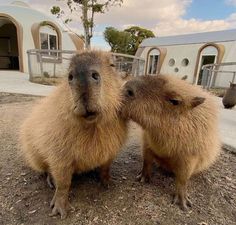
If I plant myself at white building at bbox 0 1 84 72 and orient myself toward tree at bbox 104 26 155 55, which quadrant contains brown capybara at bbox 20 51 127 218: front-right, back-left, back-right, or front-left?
back-right

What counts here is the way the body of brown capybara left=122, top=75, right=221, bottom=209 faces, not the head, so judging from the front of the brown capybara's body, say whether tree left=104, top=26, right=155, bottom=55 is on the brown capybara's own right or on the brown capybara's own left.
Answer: on the brown capybara's own right

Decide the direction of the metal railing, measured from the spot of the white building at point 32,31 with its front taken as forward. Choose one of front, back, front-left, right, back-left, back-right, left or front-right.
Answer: front-left

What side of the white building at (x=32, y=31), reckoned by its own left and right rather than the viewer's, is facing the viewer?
front

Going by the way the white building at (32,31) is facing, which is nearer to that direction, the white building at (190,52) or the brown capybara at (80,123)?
the brown capybara

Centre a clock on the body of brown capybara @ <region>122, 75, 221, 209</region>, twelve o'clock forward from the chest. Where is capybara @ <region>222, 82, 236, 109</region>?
The capybara is roughly at 5 o'clock from the brown capybara.

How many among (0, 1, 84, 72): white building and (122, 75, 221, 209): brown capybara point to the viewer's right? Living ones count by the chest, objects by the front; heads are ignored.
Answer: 0

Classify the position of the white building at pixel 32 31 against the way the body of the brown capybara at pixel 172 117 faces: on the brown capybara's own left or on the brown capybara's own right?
on the brown capybara's own right

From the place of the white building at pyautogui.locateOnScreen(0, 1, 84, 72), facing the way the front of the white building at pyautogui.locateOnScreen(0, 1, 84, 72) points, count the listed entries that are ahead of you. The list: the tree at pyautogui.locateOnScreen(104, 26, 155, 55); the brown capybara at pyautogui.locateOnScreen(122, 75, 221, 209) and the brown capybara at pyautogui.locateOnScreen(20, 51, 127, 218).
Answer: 2

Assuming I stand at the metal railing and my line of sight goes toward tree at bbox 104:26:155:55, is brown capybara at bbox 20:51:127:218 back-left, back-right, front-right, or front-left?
back-left

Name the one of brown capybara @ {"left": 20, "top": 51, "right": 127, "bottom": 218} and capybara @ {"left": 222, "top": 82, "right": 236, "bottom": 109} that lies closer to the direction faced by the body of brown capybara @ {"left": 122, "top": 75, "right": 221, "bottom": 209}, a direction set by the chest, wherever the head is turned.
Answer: the brown capybara

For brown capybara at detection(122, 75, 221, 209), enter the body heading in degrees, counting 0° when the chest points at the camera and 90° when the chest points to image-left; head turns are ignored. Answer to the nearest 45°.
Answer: approximately 45°

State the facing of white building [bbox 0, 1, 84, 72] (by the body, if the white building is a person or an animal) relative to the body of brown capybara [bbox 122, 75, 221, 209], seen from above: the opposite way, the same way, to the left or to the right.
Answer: to the left

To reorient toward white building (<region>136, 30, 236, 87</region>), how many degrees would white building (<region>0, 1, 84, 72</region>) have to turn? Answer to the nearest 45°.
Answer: approximately 90° to its left

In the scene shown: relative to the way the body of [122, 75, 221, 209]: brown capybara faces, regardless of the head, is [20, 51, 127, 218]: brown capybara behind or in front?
in front

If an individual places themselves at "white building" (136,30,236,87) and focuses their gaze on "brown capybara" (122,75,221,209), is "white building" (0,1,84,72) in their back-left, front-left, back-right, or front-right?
front-right
